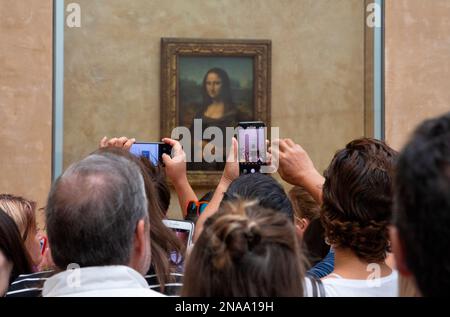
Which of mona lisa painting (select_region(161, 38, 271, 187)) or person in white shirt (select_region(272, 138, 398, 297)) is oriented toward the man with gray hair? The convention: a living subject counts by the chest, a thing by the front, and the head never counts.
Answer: the mona lisa painting

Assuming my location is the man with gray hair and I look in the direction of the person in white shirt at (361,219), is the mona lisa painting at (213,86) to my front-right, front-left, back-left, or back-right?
front-left

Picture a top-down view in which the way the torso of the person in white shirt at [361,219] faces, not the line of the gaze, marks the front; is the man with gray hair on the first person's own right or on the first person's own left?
on the first person's own left

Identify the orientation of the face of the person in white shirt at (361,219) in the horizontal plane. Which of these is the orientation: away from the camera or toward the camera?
away from the camera

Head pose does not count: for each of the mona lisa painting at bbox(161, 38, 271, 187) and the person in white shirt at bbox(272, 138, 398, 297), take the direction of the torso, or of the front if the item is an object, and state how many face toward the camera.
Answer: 1

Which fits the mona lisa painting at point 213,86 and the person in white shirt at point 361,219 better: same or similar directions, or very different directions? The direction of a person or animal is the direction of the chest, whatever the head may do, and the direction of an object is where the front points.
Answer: very different directions

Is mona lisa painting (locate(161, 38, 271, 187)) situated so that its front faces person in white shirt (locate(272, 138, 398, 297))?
yes

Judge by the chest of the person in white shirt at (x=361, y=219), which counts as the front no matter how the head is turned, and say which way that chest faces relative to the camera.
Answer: away from the camera

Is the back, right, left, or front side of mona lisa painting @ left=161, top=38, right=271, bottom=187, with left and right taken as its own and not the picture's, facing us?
front

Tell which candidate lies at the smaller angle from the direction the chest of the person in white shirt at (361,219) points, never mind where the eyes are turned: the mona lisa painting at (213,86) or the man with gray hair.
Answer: the mona lisa painting

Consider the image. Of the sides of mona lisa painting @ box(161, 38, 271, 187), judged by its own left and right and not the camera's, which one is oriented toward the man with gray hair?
front
